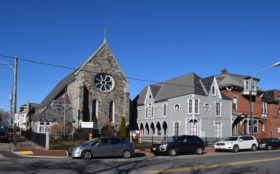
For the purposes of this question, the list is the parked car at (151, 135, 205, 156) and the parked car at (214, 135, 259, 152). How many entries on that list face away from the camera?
0

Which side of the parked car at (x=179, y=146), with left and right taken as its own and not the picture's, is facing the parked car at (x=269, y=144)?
back

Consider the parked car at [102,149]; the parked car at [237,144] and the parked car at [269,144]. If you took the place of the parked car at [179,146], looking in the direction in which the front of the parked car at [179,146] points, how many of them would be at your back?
2

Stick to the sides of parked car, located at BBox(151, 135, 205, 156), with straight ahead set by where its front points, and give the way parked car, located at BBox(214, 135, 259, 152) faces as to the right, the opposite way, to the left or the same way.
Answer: the same way

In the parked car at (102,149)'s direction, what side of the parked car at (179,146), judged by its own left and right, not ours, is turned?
front

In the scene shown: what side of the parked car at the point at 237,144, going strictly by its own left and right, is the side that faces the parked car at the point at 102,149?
front

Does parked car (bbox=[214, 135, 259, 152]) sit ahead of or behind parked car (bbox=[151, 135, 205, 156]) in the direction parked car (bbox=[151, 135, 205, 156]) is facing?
behind

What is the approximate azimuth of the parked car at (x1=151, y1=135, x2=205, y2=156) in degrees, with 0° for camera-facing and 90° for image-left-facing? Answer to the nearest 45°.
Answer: approximately 45°

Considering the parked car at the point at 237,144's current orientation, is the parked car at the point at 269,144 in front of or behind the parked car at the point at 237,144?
behind
